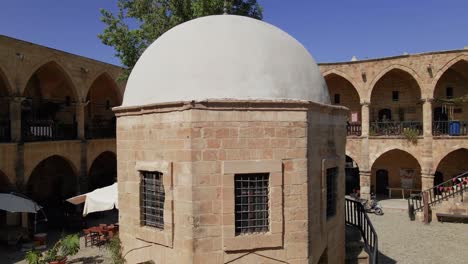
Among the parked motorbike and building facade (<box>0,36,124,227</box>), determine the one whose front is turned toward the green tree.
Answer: the building facade

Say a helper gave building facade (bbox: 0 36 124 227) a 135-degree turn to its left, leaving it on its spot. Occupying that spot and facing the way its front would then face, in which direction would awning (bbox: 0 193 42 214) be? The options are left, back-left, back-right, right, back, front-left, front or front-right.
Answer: back

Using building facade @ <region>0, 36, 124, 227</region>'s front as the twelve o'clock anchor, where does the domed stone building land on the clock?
The domed stone building is roughly at 1 o'clock from the building facade.

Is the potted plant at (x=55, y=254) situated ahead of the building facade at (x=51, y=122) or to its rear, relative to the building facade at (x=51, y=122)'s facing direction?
ahead

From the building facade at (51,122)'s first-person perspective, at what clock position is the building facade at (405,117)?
the building facade at (405,117) is roughly at 11 o'clock from the building facade at (51,122).

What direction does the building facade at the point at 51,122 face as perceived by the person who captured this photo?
facing the viewer and to the right of the viewer

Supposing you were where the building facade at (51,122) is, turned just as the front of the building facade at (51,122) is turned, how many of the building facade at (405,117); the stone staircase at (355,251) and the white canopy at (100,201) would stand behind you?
0

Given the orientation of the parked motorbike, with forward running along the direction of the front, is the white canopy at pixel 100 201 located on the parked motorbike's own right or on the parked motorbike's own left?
on the parked motorbike's own right

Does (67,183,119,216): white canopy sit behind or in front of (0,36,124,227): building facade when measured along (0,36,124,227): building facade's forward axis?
in front
